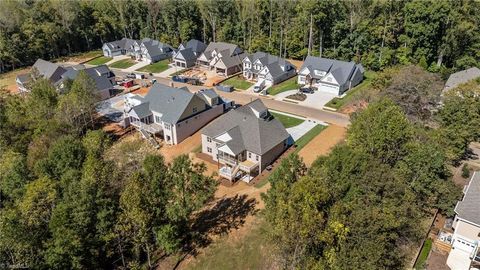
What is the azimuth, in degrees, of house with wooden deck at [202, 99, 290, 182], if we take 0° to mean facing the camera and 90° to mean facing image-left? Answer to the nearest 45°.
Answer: approximately 225°

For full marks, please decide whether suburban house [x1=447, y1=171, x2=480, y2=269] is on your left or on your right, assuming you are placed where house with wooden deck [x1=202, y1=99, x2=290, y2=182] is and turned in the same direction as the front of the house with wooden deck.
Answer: on your right

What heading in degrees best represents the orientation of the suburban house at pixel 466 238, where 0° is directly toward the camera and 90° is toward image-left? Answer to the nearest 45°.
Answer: approximately 45°
